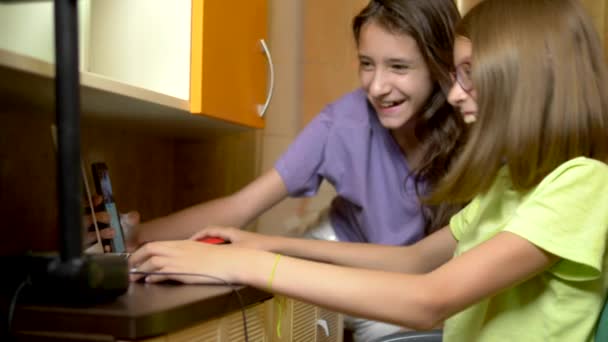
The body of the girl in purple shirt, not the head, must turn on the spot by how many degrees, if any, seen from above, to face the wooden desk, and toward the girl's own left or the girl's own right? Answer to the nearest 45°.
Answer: approximately 45° to the girl's own left

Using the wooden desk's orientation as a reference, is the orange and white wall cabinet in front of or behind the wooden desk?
behind

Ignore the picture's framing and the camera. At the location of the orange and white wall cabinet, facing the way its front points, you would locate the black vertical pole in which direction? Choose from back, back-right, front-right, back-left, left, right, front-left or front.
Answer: front-right

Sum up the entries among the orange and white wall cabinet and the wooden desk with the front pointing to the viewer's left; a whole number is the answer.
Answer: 0

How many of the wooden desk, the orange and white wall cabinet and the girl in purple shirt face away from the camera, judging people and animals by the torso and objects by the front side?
0

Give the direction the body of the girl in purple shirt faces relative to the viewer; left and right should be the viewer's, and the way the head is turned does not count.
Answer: facing the viewer and to the left of the viewer

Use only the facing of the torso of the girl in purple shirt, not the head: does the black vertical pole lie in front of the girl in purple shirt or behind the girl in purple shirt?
in front

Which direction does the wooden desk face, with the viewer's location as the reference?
facing the viewer and to the right of the viewer
